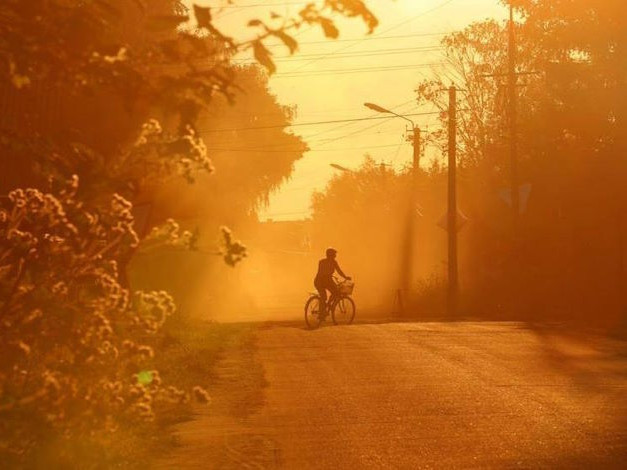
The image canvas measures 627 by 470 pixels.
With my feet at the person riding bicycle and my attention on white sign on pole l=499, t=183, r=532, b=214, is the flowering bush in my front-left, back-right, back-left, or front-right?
back-right

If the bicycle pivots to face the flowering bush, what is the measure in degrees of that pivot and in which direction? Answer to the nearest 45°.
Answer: approximately 135° to its right

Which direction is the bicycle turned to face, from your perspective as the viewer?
facing away from the viewer and to the right of the viewer

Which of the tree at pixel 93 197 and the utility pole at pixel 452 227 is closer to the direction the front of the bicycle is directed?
the utility pole

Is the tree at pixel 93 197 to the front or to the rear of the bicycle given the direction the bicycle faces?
to the rear
